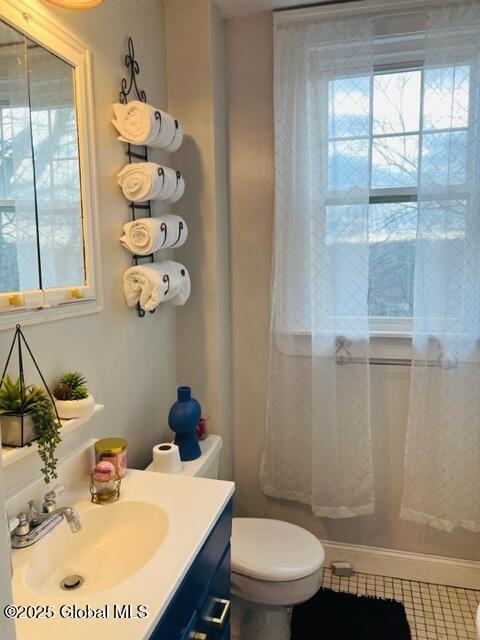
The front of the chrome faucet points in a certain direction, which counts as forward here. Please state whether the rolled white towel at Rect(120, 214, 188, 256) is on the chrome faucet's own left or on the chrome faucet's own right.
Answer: on the chrome faucet's own left

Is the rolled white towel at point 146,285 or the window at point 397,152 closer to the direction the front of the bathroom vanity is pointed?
the window

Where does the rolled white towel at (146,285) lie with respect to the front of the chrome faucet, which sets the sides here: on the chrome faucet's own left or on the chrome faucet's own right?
on the chrome faucet's own left

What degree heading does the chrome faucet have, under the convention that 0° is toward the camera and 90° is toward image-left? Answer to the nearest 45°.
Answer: approximately 315°

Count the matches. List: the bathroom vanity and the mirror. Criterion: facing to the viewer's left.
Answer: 0
